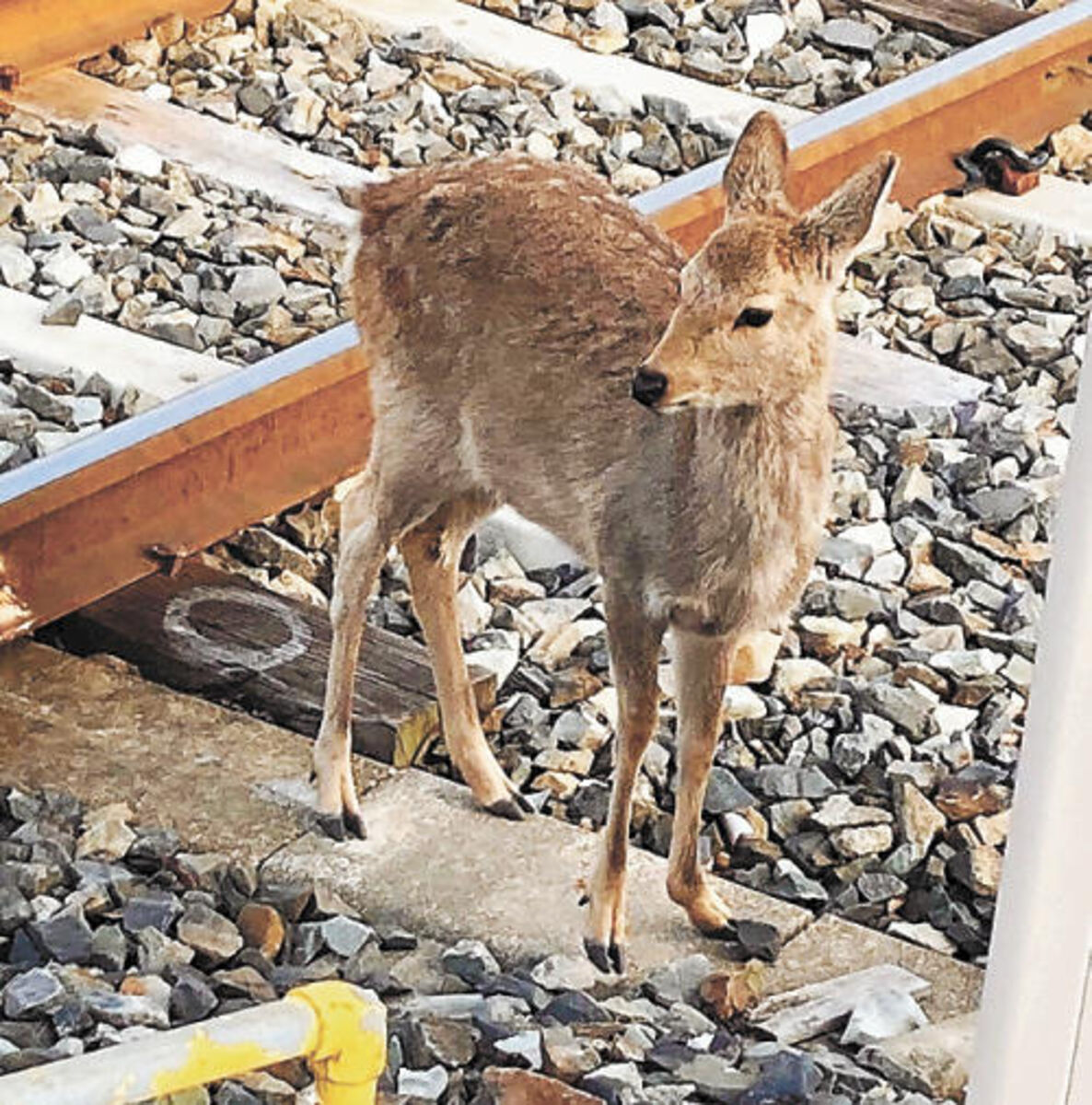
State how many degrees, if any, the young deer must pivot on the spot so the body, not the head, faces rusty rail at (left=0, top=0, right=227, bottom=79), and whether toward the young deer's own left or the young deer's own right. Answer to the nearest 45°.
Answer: approximately 180°

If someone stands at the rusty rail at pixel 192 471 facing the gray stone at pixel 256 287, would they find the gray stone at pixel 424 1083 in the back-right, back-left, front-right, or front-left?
back-right

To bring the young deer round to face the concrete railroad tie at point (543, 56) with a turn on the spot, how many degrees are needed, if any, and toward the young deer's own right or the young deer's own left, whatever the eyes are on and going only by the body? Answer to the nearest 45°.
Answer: approximately 135° to the young deer's own left

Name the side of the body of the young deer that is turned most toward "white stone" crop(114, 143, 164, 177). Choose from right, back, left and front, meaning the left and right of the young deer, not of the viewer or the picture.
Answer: back

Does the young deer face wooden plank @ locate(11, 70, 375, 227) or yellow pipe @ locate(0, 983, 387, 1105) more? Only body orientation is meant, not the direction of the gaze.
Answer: the yellow pipe

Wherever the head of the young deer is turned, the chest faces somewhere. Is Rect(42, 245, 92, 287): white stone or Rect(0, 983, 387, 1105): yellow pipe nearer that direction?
the yellow pipe

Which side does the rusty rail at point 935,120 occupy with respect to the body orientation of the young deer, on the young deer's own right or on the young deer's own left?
on the young deer's own left

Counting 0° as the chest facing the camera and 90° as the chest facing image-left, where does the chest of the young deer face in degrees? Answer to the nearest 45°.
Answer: approximately 315°

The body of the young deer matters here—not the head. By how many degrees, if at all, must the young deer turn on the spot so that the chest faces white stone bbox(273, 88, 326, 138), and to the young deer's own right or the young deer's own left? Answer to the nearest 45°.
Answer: approximately 135° to the young deer's own left
